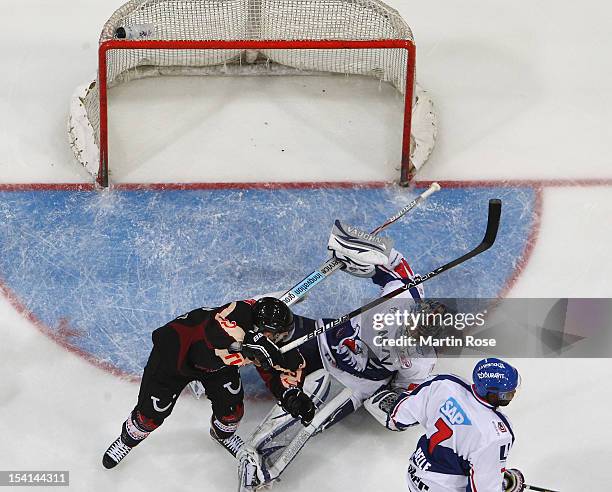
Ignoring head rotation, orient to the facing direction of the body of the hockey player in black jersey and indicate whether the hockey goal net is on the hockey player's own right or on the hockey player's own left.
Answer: on the hockey player's own left

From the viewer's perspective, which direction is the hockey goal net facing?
toward the camera

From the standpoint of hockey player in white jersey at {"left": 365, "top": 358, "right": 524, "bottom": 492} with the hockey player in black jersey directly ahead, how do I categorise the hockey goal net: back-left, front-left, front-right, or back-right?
front-right

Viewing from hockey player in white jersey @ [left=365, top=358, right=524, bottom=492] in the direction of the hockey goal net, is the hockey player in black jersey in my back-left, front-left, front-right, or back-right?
front-left

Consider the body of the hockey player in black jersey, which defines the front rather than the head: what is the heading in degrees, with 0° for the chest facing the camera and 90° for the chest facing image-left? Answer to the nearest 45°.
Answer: approximately 315°

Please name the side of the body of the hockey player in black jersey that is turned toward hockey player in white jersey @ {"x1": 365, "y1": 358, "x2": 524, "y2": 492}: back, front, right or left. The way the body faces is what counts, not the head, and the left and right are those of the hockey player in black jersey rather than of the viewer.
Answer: front

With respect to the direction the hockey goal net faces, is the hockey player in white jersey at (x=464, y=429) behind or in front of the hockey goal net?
in front

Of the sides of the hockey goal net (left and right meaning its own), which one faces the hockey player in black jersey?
front

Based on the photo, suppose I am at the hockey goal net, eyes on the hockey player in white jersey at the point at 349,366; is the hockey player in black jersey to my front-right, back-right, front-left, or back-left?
front-right

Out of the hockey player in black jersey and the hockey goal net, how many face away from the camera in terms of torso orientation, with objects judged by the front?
0

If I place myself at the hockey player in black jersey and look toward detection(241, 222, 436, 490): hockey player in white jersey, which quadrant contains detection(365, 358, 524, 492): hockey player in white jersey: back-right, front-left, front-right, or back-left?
front-right
